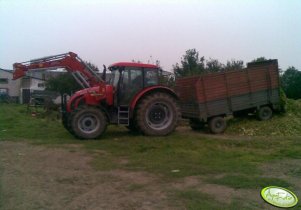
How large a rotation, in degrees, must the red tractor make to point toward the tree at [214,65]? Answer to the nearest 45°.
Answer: approximately 135° to its right

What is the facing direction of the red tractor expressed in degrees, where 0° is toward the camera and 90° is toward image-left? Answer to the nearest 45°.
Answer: approximately 90°

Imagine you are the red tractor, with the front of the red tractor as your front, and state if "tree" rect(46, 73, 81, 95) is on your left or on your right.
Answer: on your right

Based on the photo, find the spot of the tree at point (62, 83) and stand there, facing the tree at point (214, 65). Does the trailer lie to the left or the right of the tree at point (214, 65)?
right

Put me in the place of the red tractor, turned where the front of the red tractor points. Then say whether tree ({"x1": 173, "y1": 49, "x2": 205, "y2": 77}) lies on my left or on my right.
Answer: on my right

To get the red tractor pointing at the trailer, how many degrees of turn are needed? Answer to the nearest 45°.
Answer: approximately 180°

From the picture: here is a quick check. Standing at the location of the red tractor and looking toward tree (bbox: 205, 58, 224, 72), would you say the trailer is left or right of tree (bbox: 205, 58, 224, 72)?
right
